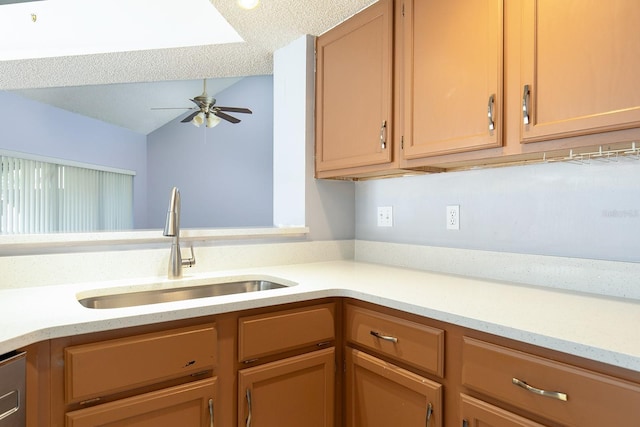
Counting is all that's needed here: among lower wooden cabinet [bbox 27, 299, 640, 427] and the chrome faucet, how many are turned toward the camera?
2

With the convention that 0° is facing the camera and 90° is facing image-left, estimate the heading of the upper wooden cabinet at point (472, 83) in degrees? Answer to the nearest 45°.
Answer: approximately 45°

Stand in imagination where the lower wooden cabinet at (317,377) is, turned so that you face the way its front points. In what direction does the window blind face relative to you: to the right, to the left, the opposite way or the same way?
to the left

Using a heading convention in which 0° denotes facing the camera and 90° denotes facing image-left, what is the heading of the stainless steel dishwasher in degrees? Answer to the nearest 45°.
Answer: approximately 315°

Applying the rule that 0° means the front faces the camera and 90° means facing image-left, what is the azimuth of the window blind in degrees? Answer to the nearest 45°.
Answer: approximately 315°

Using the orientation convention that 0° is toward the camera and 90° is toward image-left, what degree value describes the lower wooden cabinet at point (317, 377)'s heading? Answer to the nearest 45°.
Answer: approximately 0°

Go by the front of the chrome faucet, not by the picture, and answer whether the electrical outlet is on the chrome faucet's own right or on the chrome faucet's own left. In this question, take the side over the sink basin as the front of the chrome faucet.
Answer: on the chrome faucet's own left

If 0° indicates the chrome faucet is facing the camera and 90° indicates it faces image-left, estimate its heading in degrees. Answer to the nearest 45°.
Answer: approximately 0°
